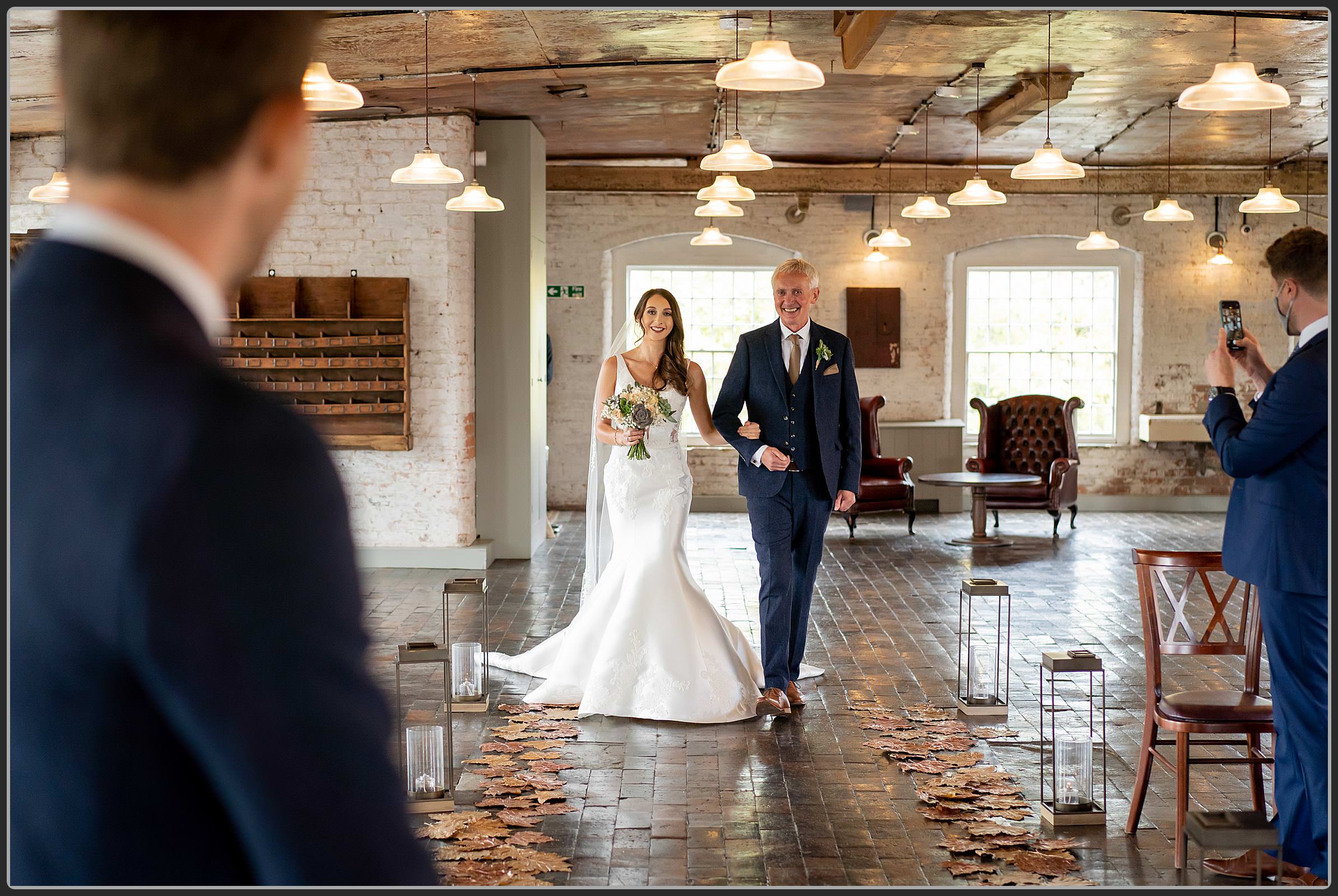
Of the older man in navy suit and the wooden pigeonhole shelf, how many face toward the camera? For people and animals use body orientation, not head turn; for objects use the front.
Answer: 2

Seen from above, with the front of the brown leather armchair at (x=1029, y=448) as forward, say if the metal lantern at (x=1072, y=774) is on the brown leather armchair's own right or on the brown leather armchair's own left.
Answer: on the brown leather armchair's own left

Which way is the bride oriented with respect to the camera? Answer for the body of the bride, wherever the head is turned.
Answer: toward the camera

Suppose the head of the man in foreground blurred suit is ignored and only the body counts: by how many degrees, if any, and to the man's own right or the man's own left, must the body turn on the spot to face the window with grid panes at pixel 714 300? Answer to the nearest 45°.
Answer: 0° — they already face it

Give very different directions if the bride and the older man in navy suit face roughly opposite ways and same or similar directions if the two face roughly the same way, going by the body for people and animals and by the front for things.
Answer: same or similar directions

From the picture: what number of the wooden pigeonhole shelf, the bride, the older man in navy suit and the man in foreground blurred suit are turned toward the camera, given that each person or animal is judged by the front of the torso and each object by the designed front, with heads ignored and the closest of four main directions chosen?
3

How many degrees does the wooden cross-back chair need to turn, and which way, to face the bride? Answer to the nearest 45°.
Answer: approximately 180°

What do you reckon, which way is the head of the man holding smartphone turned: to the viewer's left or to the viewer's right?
to the viewer's left

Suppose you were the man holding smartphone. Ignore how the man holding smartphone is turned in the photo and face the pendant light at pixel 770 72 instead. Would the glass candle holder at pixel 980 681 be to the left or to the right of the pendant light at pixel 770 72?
right

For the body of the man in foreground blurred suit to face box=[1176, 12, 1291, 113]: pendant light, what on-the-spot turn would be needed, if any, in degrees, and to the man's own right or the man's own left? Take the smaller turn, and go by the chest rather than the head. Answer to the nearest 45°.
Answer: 0° — they already face it

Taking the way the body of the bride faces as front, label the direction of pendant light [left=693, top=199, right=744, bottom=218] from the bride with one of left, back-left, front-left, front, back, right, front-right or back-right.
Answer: back

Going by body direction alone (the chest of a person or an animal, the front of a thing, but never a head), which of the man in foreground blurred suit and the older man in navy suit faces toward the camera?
the older man in navy suit

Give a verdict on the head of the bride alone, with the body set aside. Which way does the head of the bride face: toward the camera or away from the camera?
toward the camera

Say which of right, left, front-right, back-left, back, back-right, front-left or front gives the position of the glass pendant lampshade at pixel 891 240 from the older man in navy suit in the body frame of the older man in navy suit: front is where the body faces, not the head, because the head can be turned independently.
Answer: back

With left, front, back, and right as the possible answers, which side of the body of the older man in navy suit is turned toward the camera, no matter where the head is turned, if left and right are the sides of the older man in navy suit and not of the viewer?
front

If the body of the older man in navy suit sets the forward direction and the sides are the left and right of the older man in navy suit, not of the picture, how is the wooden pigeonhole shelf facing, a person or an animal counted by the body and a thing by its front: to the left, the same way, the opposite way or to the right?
the same way

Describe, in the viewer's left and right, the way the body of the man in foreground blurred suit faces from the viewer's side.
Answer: facing away from the viewer and to the right of the viewer
